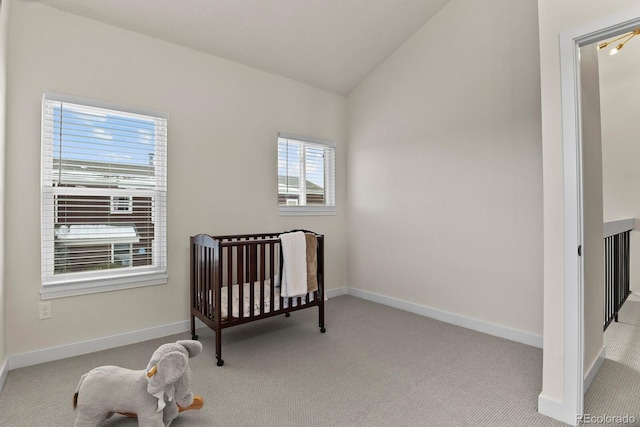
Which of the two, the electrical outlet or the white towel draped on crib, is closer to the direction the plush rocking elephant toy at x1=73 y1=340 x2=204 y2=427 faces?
the white towel draped on crib

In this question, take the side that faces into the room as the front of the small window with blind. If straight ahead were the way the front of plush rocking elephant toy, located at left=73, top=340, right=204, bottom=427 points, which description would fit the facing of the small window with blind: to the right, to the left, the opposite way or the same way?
to the right

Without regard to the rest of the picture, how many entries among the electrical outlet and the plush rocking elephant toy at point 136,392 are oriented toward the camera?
1

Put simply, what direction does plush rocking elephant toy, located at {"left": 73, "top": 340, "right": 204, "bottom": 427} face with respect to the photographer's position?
facing to the right of the viewer

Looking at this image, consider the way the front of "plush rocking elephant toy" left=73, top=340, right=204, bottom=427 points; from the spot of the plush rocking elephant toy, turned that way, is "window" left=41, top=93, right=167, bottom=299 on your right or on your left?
on your left

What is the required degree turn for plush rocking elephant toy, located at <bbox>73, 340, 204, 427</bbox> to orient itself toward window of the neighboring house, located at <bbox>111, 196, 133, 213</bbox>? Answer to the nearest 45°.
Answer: approximately 90° to its left

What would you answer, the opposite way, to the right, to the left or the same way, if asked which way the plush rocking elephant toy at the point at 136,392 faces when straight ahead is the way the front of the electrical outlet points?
to the left

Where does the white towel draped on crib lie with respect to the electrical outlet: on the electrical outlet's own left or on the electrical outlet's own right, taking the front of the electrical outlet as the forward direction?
on the electrical outlet's own left

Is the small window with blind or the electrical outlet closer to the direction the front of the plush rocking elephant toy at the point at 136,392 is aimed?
the small window with blind

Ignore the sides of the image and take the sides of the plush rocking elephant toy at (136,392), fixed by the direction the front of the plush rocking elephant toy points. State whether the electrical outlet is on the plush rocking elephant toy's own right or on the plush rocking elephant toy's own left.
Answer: on the plush rocking elephant toy's own left

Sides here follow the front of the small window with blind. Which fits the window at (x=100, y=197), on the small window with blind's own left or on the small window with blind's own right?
on the small window with blind's own right
